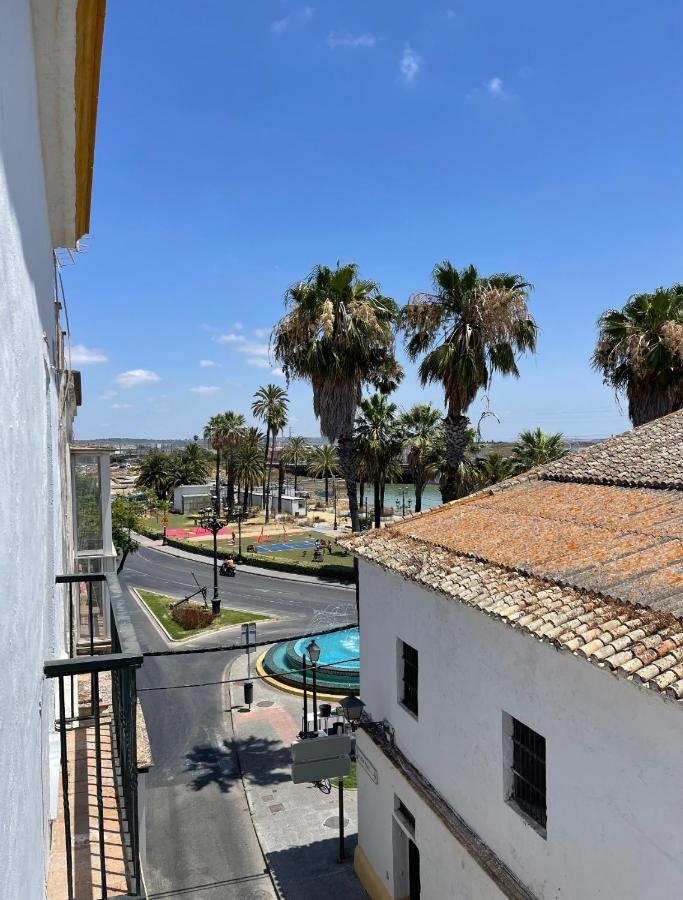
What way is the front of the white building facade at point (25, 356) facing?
to the viewer's right

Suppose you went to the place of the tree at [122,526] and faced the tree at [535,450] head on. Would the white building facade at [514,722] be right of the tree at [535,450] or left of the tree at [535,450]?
right

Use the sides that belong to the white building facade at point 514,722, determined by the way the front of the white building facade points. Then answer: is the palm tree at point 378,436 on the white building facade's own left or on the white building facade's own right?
on the white building facade's own right

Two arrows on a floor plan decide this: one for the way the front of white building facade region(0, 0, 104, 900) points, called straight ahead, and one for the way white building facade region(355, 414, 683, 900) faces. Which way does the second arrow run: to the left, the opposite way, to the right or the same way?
the opposite way

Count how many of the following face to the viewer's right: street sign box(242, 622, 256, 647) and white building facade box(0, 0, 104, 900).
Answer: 1
